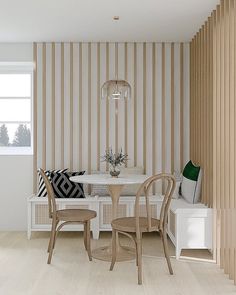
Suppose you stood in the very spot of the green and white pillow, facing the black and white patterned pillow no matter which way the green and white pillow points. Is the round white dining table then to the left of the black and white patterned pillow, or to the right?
left

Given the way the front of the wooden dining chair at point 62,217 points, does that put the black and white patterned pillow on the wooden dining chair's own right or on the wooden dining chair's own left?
on the wooden dining chair's own left

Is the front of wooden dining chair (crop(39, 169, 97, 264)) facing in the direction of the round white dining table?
yes

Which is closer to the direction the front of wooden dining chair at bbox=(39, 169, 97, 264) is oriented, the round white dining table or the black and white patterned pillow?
the round white dining table

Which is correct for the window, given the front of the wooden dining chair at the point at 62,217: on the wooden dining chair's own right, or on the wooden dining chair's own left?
on the wooden dining chair's own left

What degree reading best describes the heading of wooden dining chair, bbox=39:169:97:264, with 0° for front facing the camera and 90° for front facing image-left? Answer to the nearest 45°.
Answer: approximately 270°

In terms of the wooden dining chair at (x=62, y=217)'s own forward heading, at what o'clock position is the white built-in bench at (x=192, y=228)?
The white built-in bench is roughly at 12 o'clock from the wooden dining chair.
